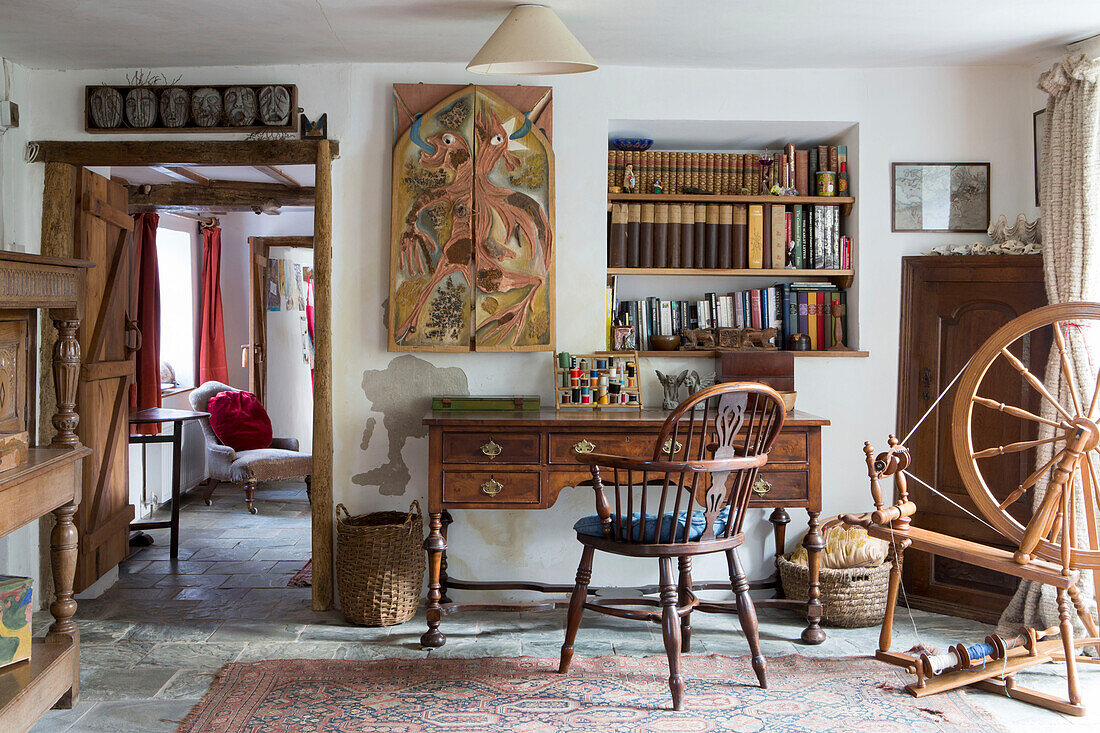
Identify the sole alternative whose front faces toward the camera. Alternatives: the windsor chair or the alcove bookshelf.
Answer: the alcove bookshelf

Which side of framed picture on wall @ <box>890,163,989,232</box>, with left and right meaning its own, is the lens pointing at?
front

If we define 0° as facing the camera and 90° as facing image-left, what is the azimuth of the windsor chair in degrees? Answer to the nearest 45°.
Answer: approximately 135°

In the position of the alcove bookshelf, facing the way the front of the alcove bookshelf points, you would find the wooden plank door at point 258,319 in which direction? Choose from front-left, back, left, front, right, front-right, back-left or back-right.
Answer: back-right

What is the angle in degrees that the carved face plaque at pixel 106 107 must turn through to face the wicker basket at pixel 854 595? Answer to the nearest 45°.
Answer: approximately 45° to its left

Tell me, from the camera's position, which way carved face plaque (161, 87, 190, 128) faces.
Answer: facing the viewer

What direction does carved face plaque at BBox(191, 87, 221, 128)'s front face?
toward the camera

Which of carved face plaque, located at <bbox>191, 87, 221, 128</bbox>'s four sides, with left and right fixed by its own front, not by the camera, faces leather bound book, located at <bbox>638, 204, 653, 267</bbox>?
left

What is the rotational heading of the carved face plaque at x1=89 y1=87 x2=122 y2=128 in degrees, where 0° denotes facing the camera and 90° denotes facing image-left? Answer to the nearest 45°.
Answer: approximately 0°

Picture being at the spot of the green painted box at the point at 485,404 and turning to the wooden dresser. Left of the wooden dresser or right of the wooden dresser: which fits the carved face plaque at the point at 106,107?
right

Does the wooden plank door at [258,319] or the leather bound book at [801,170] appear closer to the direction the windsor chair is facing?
the wooden plank door

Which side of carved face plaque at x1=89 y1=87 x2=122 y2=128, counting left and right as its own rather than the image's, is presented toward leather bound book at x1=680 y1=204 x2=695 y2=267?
left

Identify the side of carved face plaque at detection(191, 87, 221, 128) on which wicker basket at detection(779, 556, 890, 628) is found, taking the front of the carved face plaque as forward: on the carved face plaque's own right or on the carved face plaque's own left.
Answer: on the carved face plaque's own left

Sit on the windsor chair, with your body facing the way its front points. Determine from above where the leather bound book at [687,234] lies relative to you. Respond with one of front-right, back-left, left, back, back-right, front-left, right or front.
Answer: front-right

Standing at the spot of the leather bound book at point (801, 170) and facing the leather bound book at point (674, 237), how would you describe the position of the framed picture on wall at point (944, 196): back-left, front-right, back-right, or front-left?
back-left

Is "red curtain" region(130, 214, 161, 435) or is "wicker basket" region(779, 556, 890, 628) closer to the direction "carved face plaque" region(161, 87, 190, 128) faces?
the wicker basket

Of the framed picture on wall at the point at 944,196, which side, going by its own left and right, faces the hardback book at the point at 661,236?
right

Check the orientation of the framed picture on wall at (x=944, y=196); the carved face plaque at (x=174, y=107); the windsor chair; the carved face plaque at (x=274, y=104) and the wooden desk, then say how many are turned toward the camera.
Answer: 4

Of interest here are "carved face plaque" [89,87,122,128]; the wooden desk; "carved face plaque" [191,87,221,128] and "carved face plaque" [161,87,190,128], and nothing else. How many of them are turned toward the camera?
4

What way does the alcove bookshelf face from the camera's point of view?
toward the camera
